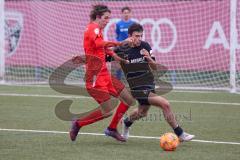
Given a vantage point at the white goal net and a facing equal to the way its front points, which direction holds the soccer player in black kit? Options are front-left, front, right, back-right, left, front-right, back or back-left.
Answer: front

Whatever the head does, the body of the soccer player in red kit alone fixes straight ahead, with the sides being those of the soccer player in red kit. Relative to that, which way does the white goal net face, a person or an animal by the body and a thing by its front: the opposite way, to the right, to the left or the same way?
to the right

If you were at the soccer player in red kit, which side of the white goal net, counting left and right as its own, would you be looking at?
front

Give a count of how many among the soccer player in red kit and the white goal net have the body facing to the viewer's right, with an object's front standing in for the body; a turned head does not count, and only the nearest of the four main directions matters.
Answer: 1

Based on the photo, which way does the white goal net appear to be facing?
toward the camera

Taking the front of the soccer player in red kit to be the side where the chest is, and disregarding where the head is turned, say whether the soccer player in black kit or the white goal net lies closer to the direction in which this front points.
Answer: the soccer player in black kit

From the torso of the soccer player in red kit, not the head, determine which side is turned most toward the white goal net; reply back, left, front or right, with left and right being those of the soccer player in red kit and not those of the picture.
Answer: left

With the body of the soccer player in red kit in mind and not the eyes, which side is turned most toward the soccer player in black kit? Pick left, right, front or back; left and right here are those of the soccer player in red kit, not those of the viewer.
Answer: front

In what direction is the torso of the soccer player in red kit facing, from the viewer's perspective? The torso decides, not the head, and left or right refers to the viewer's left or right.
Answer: facing to the right of the viewer
